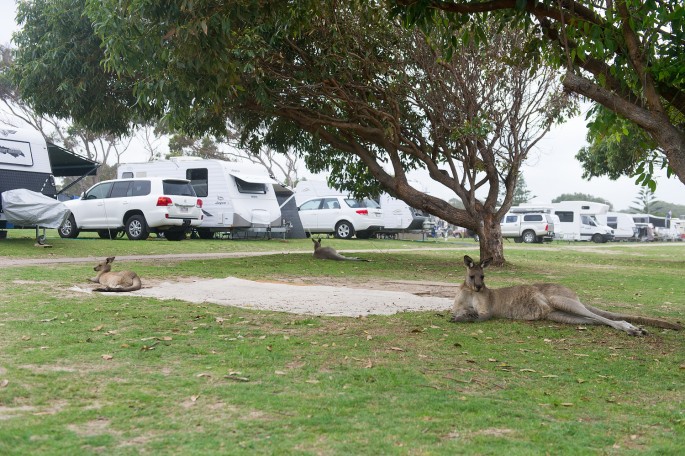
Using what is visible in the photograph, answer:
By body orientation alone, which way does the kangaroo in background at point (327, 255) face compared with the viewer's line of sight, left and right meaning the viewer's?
facing to the left of the viewer

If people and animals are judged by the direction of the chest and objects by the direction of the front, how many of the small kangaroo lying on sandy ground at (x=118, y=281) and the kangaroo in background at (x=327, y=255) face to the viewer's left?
2

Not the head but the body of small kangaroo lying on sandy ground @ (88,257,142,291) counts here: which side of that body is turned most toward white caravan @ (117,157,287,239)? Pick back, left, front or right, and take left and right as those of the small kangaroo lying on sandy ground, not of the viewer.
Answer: right

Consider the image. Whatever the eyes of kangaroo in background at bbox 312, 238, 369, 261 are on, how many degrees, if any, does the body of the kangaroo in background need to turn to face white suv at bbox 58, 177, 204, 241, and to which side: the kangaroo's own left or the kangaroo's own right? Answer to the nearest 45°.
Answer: approximately 45° to the kangaroo's own right

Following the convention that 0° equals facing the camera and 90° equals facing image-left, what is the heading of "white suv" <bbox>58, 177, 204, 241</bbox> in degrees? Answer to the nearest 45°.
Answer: approximately 135°

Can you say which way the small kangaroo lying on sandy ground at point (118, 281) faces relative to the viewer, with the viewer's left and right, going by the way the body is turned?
facing to the left of the viewer

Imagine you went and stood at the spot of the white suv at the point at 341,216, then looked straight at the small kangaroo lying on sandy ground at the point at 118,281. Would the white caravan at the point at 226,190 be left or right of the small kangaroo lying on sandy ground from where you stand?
right

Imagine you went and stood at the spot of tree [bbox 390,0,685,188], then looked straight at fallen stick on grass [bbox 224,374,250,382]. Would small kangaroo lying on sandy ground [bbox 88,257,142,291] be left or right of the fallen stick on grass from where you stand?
right

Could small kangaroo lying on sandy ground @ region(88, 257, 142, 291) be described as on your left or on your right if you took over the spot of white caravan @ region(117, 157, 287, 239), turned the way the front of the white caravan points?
on your right

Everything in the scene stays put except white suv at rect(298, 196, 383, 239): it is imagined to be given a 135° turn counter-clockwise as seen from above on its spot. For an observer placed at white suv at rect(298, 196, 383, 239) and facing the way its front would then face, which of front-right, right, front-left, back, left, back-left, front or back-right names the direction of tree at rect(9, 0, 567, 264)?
front
